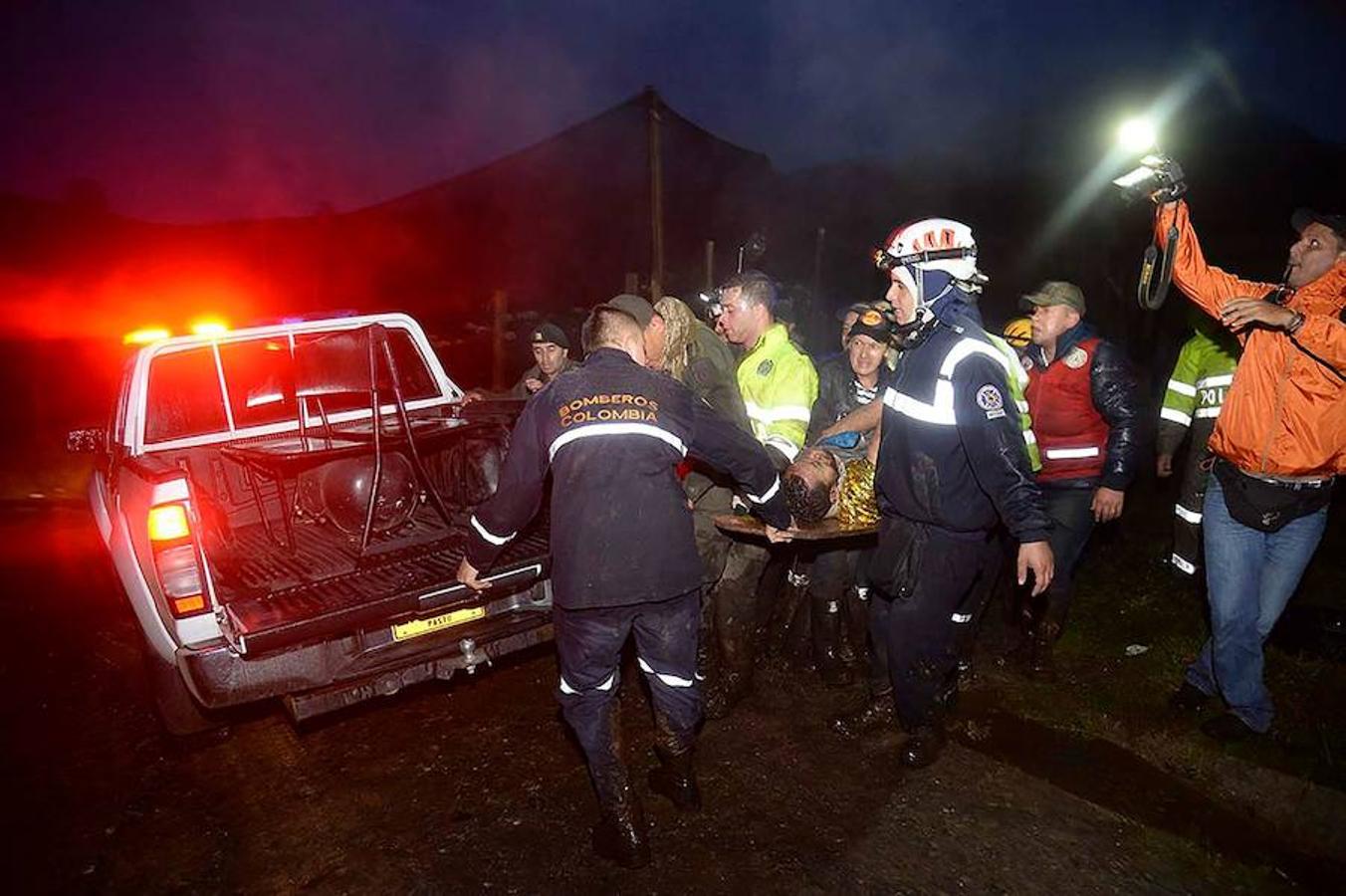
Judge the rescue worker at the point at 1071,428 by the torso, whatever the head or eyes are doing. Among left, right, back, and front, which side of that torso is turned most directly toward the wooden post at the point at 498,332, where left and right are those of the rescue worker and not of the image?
right

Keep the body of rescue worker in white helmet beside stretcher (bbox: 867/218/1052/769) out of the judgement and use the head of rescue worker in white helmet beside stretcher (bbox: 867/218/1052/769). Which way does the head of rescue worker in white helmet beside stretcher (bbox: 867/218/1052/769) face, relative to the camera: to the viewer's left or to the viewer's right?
to the viewer's left

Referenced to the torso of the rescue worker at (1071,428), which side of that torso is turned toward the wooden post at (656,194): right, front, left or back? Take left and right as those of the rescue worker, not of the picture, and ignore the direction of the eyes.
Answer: right

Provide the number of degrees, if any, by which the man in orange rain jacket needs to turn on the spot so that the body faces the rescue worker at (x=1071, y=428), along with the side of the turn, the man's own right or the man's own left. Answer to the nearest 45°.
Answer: approximately 90° to the man's own right

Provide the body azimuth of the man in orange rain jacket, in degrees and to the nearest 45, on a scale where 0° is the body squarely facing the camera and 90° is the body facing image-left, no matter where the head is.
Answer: approximately 45°

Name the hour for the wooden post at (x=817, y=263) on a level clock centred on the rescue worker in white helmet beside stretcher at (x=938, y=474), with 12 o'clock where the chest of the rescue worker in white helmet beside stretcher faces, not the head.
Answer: The wooden post is roughly at 4 o'clock from the rescue worker in white helmet beside stretcher.

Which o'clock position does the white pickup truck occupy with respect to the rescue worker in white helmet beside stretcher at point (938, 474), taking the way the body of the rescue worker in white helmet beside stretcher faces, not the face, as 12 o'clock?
The white pickup truck is roughly at 1 o'clock from the rescue worker in white helmet beside stretcher.

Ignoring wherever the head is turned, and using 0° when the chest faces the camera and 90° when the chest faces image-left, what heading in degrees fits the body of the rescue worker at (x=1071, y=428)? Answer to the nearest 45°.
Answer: approximately 45°
